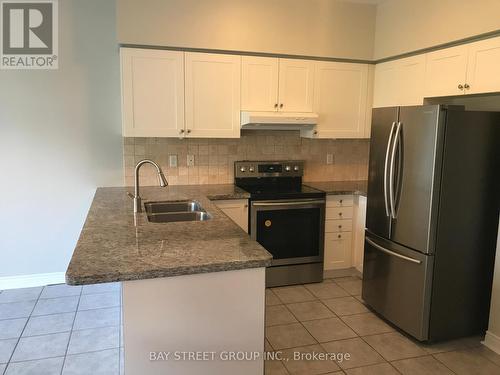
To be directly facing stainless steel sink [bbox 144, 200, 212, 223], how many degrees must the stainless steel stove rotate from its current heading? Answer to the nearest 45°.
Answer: approximately 45° to its right

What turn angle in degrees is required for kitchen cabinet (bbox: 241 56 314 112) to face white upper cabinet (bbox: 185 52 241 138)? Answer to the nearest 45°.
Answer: approximately 90° to its right

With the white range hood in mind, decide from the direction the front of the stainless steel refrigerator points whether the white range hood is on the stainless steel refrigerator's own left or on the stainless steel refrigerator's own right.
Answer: on the stainless steel refrigerator's own right

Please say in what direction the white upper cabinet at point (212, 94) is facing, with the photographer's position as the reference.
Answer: facing the viewer

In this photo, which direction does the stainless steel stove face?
toward the camera

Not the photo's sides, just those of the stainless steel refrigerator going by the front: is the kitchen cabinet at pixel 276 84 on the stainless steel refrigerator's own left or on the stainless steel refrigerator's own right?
on the stainless steel refrigerator's own right

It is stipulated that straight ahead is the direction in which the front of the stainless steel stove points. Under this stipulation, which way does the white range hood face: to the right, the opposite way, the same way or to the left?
the same way

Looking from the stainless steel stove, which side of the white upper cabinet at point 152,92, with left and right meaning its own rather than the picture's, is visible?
left

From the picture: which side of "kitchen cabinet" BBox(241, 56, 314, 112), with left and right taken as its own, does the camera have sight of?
front

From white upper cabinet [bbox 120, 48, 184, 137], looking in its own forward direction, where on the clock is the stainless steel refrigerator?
The stainless steel refrigerator is roughly at 10 o'clock from the white upper cabinet.

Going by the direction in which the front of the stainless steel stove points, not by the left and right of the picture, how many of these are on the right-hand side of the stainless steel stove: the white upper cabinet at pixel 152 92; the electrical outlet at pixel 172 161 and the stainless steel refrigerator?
2

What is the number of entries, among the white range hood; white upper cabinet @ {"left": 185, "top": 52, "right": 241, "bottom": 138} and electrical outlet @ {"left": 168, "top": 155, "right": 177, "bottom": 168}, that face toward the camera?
3

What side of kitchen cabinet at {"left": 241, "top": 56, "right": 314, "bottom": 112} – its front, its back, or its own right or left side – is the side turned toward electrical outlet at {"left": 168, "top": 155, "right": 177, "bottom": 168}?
right

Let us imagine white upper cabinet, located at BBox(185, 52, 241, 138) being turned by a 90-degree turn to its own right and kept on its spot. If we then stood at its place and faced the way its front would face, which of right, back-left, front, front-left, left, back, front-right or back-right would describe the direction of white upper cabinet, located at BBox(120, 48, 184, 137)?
front

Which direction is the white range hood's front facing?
toward the camera
